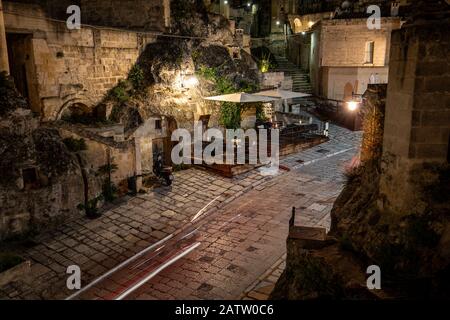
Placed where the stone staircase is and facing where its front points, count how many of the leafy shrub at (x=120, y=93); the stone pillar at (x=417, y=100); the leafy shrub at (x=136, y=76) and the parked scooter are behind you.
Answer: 0

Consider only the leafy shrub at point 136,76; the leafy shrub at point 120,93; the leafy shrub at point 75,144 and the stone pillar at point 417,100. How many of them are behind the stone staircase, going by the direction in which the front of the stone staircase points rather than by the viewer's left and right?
0

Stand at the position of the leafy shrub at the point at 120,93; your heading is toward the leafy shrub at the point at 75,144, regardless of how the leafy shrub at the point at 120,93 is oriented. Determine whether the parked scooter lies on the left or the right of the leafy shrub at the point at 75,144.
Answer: left

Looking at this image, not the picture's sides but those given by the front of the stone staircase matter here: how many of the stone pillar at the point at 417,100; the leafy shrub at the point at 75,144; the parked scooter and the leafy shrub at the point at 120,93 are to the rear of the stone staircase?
0

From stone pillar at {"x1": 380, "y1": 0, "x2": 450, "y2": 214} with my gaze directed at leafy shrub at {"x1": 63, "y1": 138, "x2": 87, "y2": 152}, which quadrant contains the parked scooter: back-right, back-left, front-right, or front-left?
front-right

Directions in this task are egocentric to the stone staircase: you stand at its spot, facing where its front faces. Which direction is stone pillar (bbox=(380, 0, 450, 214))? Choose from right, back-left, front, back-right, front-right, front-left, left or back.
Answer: front

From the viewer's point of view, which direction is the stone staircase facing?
toward the camera

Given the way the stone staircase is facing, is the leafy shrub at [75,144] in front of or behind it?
in front

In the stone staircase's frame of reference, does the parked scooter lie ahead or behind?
ahead

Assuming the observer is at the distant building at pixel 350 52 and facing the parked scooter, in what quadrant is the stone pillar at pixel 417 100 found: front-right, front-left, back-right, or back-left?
front-left

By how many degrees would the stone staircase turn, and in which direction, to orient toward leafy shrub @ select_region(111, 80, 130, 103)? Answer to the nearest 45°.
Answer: approximately 45° to its right

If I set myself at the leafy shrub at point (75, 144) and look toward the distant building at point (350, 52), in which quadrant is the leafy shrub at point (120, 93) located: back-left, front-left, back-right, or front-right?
front-left

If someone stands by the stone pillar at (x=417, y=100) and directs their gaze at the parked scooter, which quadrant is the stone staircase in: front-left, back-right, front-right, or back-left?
front-right

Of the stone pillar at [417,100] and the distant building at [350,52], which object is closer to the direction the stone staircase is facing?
the stone pillar
